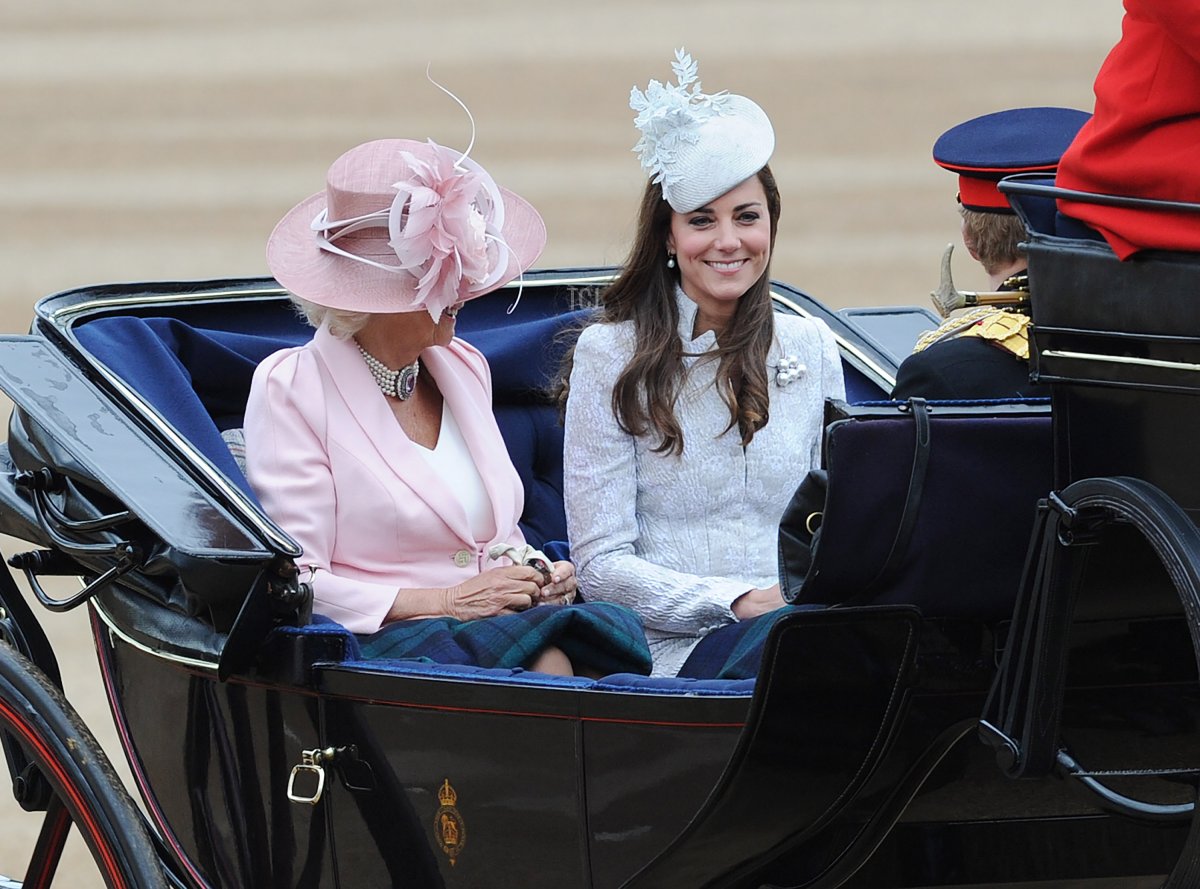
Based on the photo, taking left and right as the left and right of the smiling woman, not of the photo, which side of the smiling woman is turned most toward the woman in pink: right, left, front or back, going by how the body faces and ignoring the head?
right

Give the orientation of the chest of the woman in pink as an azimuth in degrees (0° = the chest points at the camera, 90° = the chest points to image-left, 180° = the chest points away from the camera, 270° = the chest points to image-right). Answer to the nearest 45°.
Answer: approximately 315°

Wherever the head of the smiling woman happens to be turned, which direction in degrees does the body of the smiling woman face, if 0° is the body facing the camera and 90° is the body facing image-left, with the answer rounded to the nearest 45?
approximately 315°

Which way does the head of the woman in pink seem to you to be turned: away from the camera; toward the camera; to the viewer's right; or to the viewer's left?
to the viewer's right

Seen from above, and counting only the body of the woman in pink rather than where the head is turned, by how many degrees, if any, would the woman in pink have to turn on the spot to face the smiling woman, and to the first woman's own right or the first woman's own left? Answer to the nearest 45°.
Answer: approximately 45° to the first woman's own left
